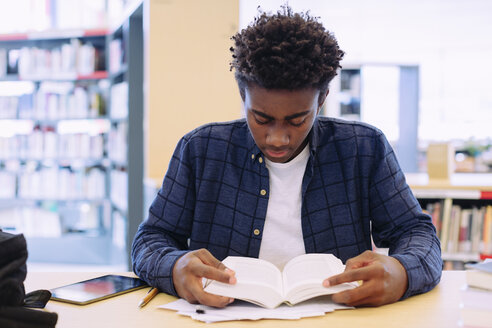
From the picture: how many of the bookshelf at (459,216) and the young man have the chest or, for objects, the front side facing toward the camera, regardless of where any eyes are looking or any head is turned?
2

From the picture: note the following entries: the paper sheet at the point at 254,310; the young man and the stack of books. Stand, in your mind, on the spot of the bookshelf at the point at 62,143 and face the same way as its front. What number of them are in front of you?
3

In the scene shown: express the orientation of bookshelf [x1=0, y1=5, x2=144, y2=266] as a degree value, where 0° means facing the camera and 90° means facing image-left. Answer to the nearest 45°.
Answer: approximately 0°

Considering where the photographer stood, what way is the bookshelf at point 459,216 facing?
facing the viewer

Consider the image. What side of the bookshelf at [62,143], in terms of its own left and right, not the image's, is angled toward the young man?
front

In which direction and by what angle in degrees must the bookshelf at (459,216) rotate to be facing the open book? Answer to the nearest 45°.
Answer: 0° — it already faces it

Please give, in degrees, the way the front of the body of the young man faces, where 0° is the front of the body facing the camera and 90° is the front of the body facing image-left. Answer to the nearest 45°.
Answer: approximately 0°

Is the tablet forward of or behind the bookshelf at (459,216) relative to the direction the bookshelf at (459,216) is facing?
forward

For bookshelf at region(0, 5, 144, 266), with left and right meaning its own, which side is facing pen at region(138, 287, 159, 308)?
front

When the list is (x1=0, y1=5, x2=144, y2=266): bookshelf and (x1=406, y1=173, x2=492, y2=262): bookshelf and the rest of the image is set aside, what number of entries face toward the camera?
2

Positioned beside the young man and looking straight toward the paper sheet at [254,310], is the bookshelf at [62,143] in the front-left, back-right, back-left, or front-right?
back-right
